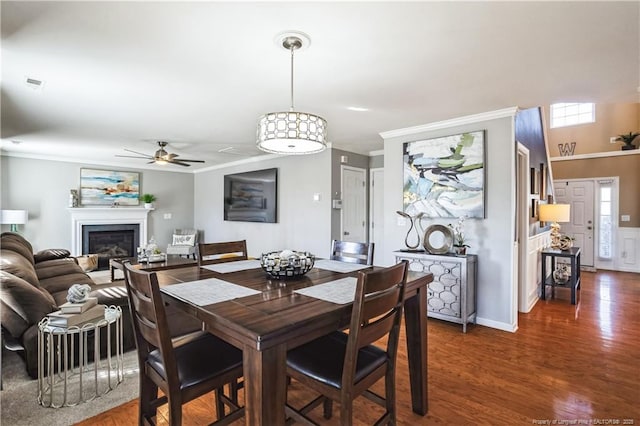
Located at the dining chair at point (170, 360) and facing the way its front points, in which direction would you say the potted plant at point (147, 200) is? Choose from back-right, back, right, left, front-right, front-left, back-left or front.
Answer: front-left

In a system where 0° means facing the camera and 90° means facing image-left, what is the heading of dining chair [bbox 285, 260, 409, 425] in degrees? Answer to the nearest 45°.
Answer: approximately 135°

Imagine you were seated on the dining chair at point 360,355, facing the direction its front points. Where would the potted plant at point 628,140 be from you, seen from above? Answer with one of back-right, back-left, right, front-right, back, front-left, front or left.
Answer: right

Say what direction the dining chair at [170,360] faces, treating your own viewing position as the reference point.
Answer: facing away from the viewer and to the right of the viewer

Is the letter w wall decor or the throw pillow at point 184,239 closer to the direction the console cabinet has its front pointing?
the throw pillow

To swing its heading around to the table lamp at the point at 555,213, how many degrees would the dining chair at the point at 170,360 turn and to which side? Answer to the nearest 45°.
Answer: approximately 45° to its right

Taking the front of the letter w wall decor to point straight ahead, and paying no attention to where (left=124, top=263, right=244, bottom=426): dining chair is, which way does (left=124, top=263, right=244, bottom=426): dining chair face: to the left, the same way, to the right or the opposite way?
the opposite way

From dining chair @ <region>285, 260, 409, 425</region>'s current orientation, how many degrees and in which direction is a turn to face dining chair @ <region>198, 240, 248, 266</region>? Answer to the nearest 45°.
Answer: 0° — it already faces it
